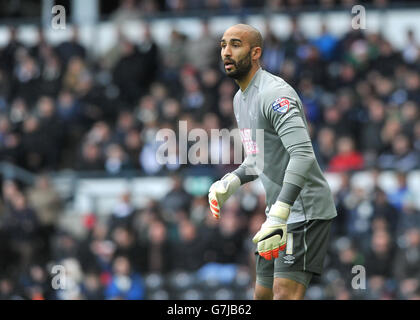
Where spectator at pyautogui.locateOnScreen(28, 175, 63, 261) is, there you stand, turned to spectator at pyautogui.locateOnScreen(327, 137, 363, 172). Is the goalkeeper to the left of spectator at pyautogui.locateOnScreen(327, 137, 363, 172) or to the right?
right

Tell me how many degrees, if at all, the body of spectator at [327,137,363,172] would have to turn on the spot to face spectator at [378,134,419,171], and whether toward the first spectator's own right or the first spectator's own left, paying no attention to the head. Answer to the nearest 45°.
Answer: approximately 90° to the first spectator's own left

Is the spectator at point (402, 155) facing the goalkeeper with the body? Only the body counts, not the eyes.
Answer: yes

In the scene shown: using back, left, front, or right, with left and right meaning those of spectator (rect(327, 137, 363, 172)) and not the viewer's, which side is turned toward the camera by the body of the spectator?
front

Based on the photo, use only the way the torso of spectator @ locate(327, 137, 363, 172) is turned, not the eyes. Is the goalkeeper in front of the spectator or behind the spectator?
in front

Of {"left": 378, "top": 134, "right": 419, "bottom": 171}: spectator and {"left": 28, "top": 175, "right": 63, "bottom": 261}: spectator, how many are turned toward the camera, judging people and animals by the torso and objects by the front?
2

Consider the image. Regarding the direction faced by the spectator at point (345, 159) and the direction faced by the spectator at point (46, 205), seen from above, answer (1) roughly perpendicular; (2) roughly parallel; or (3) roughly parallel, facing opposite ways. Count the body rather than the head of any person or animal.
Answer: roughly parallel

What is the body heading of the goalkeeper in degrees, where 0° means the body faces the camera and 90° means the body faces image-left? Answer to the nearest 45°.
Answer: approximately 45°

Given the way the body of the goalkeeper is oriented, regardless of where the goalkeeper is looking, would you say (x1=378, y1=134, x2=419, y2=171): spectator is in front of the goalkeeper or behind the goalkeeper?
behind

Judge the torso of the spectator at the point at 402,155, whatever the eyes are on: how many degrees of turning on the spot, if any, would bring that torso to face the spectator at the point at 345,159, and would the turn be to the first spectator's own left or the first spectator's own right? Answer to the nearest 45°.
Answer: approximately 90° to the first spectator's own right

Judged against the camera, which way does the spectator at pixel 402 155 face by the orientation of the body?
toward the camera

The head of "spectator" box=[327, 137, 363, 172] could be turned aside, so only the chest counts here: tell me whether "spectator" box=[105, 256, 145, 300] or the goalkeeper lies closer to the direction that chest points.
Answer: the goalkeeper

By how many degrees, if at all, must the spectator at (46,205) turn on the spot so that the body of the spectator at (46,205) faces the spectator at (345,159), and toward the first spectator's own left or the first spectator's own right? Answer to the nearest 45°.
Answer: approximately 45° to the first spectator's own left
